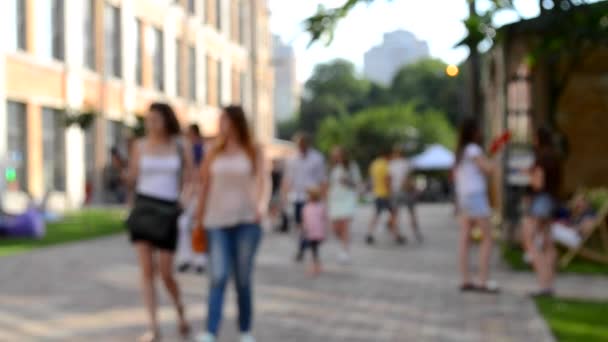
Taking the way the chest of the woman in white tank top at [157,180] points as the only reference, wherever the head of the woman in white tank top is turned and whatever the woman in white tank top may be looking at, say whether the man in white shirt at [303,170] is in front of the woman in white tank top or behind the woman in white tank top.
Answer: behind

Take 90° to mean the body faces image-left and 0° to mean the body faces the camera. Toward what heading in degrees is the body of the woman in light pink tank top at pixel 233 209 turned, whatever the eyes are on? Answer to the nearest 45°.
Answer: approximately 0°

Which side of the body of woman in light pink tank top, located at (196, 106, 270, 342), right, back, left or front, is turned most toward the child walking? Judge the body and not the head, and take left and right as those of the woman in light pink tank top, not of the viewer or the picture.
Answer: back

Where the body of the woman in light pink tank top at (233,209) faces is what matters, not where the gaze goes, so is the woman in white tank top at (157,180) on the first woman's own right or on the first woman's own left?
on the first woman's own right

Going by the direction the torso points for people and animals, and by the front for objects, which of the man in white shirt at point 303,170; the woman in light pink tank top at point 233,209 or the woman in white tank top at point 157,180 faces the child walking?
the man in white shirt

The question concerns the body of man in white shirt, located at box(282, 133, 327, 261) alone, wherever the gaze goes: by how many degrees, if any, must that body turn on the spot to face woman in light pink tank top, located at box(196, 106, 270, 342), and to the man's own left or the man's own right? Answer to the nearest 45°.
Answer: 0° — they already face them

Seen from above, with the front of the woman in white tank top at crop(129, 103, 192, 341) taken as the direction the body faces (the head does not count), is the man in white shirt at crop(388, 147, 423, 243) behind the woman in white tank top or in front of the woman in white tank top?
behind

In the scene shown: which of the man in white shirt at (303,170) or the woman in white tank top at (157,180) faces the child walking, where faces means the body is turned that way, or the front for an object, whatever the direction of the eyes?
the man in white shirt
